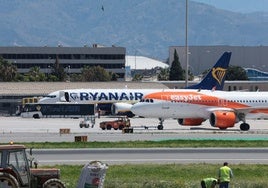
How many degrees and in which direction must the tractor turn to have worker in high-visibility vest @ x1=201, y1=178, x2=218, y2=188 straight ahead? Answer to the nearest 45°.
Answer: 0° — it already faces them

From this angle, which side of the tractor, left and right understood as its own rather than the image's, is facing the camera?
right
